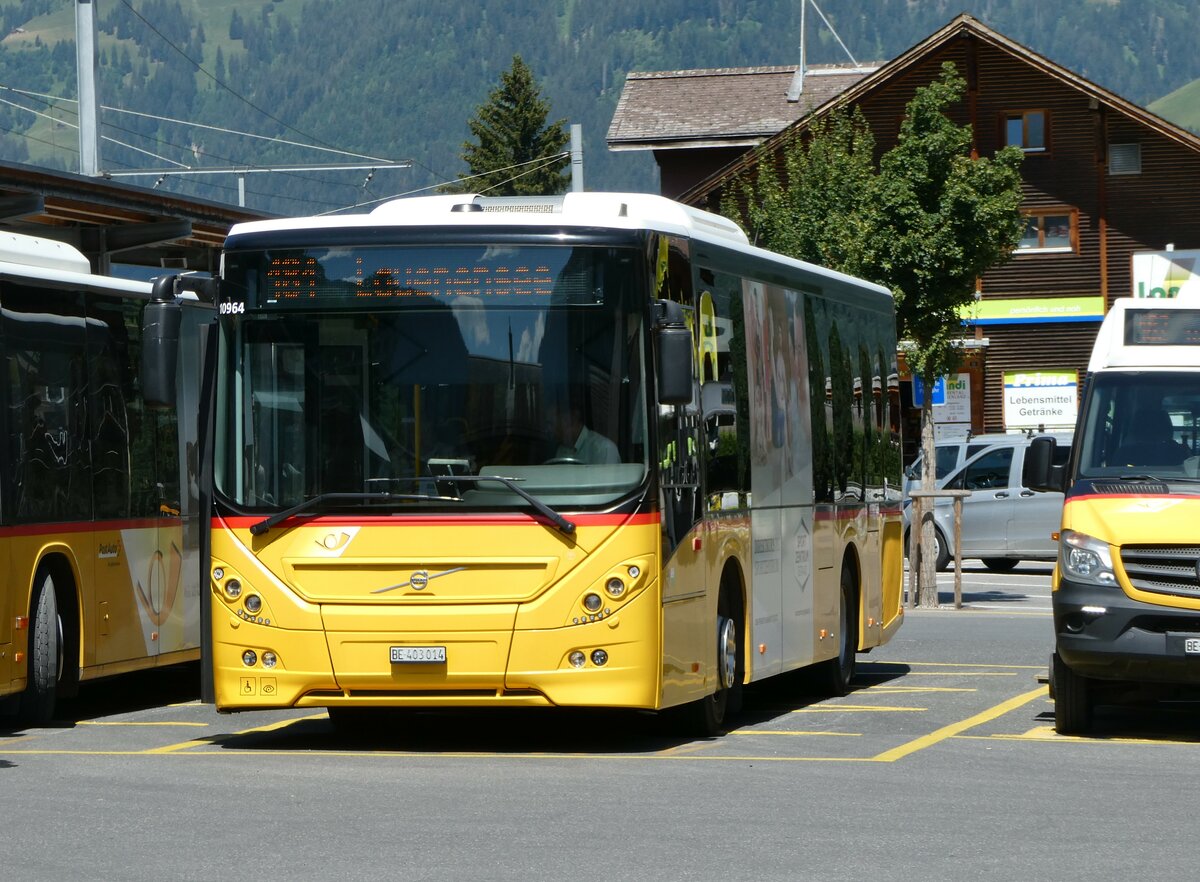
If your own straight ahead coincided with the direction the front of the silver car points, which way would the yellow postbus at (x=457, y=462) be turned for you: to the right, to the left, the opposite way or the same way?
to the left

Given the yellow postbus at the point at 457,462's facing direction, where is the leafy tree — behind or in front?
behind

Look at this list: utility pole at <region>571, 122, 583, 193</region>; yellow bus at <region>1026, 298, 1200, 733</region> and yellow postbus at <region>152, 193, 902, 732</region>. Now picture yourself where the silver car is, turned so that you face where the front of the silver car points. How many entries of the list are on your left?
2

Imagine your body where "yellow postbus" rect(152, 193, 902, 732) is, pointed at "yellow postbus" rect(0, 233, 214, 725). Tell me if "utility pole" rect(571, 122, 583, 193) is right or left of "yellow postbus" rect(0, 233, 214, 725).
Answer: right

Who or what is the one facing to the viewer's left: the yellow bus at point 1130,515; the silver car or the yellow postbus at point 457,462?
the silver car

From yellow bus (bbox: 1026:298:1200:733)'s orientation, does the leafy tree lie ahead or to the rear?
to the rear

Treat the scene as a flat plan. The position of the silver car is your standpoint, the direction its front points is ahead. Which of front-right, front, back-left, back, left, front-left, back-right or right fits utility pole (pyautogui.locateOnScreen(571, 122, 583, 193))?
front-right

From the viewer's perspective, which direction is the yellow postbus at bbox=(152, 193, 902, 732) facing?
toward the camera

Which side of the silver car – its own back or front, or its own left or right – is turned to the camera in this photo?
left

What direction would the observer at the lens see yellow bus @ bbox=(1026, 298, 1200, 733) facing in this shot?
facing the viewer
